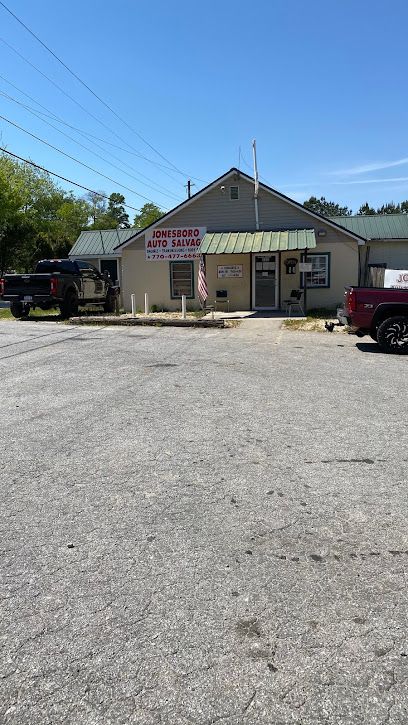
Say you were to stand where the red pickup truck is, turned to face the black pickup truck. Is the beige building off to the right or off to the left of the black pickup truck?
right

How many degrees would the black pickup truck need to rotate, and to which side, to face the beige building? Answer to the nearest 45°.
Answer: approximately 45° to its right

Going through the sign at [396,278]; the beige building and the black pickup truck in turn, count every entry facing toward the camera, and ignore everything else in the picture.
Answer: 2

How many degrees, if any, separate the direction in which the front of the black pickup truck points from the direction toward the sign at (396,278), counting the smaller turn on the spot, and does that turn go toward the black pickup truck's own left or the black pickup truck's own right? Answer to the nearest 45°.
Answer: approximately 90° to the black pickup truck's own right

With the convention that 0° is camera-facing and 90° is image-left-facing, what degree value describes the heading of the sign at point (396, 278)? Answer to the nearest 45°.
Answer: approximately 0°

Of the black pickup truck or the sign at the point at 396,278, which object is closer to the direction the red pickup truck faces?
the sign

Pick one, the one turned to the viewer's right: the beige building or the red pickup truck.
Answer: the red pickup truck

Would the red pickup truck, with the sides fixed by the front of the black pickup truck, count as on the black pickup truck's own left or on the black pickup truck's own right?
on the black pickup truck's own right

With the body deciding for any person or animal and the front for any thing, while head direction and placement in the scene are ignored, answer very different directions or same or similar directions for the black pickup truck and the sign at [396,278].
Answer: very different directions

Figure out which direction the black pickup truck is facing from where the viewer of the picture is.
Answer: facing away from the viewer and to the right of the viewer

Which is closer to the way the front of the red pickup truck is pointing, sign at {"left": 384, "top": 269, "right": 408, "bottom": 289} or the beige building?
the sign
